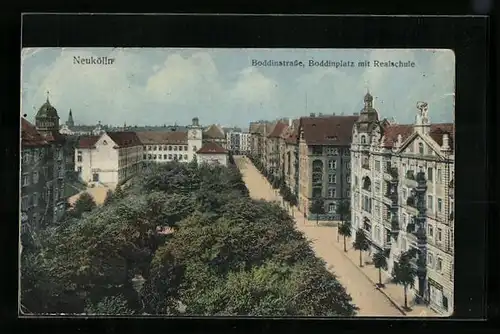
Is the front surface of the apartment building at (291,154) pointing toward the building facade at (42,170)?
yes

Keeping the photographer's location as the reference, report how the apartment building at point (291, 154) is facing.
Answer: facing to the left of the viewer

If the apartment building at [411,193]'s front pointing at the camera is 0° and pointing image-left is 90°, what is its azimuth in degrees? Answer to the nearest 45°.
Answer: approximately 45°
